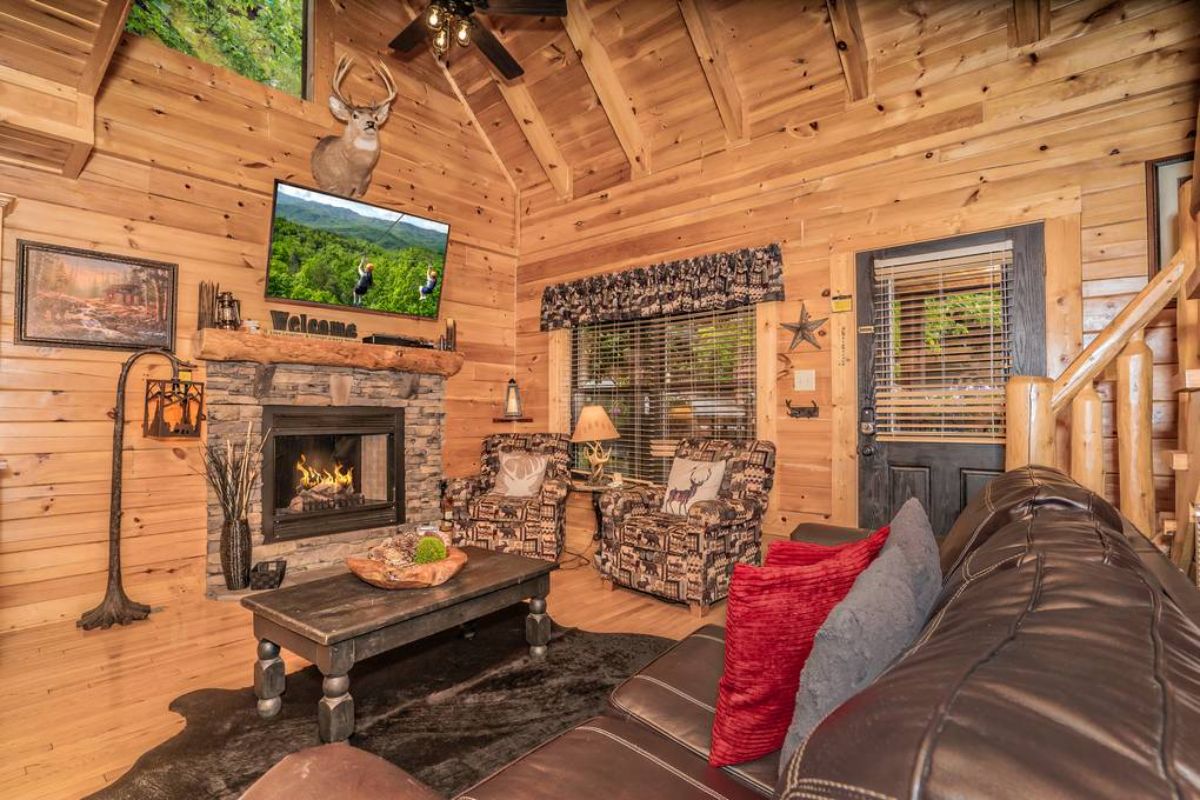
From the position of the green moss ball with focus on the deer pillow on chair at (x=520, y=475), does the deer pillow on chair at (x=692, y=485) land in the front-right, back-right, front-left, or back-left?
front-right

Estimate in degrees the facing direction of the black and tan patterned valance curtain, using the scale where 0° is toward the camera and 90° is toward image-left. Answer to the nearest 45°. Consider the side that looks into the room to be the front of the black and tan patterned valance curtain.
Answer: approximately 45°

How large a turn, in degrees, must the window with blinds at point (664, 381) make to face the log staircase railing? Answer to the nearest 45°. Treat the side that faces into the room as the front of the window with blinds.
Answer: approximately 90° to its left

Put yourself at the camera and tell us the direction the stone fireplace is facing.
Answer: facing the viewer and to the right of the viewer

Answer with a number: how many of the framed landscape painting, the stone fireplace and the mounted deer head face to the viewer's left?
0

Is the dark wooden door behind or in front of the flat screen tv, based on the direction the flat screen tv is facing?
in front

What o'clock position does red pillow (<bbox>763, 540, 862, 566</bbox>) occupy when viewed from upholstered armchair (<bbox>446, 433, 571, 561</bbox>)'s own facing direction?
The red pillow is roughly at 10 o'clock from the upholstered armchair.

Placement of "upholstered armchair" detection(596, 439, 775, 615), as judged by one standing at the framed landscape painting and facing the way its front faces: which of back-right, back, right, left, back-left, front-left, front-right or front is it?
front

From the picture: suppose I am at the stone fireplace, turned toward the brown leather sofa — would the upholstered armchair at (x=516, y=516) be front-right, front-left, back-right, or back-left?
front-left

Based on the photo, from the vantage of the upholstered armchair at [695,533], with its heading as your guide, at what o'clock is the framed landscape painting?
The framed landscape painting is roughly at 1 o'clock from the upholstered armchair.

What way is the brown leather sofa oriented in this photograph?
to the viewer's left

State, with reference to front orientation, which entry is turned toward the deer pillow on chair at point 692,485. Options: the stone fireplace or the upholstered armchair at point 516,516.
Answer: the stone fireplace

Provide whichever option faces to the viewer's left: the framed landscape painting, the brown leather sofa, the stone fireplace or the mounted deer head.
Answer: the brown leather sofa

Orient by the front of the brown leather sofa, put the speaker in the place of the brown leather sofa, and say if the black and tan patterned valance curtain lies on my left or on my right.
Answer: on my right
